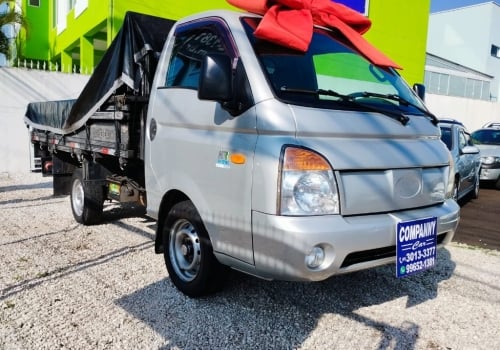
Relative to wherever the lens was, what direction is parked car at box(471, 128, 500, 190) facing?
facing the viewer and to the left of the viewer

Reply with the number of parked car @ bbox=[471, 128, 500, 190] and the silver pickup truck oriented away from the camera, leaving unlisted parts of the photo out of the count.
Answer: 0

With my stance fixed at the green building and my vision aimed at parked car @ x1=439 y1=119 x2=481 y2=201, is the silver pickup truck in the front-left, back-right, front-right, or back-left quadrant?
front-right

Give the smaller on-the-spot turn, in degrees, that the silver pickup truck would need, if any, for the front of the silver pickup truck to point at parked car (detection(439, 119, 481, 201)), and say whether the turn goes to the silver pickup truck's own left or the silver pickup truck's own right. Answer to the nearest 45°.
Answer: approximately 90° to the silver pickup truck's own left
